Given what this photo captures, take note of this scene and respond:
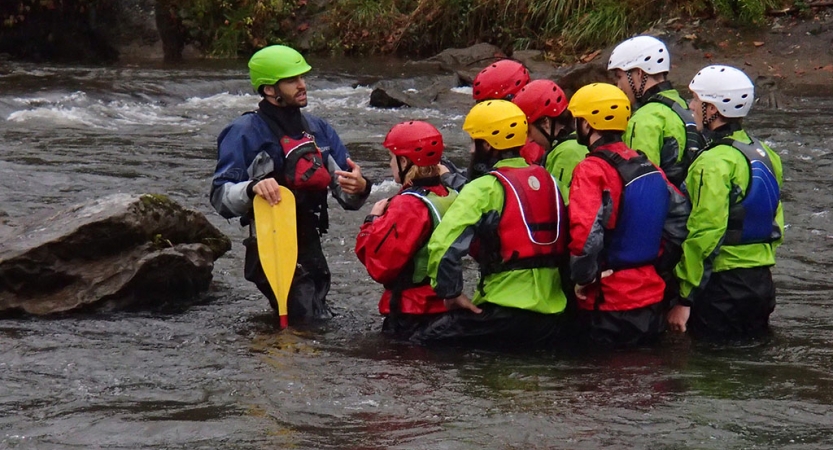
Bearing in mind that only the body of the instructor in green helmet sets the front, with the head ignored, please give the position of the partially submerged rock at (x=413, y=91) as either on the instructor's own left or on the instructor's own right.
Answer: on the instructor's own left

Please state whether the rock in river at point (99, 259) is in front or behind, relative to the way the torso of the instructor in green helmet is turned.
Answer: behind

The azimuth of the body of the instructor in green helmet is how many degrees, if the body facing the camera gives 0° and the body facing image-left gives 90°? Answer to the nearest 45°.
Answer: approximately 315°

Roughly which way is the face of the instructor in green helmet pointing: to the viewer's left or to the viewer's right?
to the viewer's right
